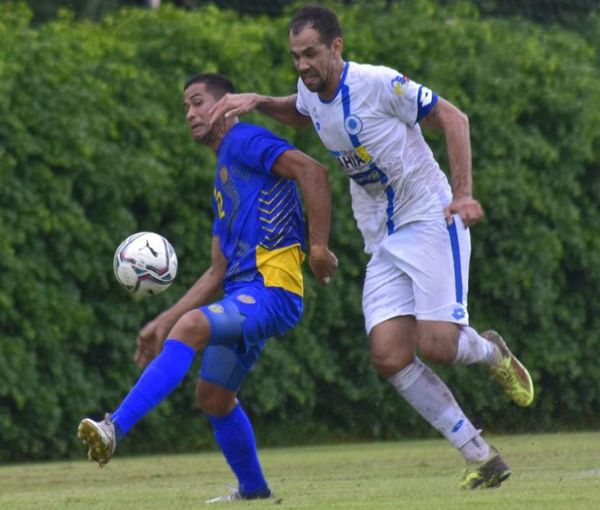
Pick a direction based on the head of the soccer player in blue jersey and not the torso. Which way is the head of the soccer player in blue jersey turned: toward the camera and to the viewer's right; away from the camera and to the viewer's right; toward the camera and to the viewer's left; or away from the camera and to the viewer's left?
toward the camera and to the viewer's left

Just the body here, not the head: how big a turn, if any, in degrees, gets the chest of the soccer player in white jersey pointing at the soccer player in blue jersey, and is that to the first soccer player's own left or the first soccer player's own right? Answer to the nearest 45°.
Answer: approximately 45° to the first soccer player's own right

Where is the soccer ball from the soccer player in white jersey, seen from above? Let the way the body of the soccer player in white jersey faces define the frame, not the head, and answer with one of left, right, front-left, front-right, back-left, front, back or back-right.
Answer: front-right
